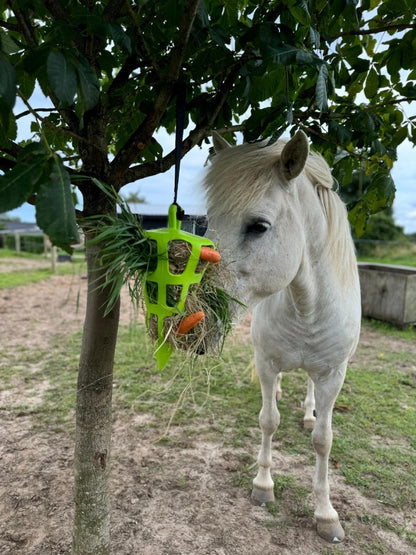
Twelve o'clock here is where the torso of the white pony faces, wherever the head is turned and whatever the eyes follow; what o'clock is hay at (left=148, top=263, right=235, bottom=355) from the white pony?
The hay is roughly at 1 o'clock from the white pony.

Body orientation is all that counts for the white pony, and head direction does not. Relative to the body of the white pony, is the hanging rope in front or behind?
in front

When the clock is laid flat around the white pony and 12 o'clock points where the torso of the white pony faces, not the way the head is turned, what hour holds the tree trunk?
The tree trunk is roughly at 2 o'clock from the white pony.

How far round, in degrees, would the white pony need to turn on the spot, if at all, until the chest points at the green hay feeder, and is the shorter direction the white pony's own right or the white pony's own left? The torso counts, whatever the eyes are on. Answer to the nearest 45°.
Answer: approximately 45° to the white pony's own right

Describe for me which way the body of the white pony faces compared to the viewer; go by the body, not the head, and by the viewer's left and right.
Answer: facing the viewer

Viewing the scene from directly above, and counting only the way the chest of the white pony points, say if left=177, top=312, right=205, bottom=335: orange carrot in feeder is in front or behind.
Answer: in front

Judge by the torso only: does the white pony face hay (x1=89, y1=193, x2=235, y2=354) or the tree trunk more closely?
the hay
